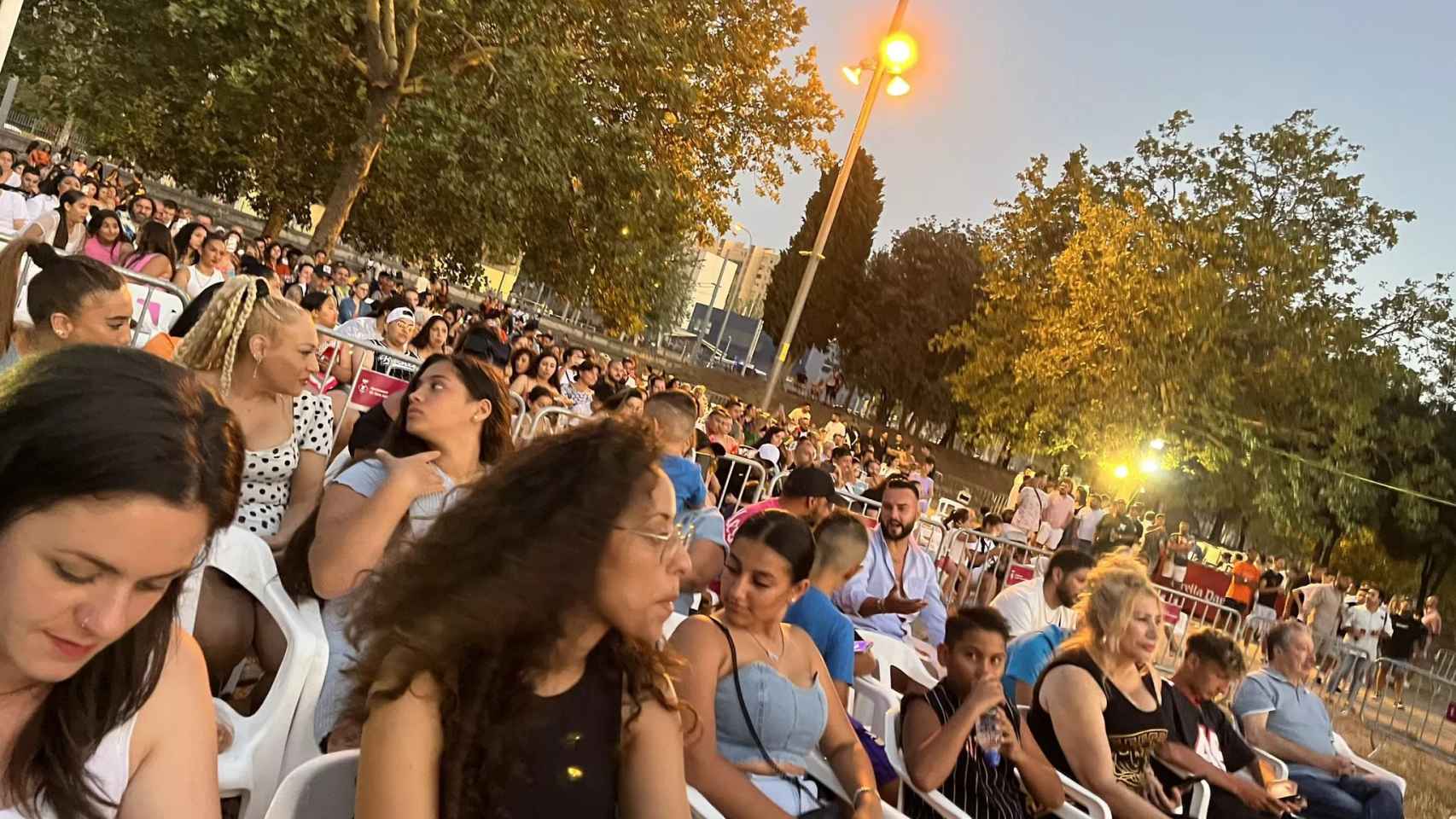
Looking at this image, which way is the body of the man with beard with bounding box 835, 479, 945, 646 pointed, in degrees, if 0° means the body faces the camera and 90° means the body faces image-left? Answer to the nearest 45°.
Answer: approximately 0°

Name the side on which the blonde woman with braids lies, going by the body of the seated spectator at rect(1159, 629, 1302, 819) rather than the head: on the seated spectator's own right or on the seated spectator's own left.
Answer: on the seated spectator's own right

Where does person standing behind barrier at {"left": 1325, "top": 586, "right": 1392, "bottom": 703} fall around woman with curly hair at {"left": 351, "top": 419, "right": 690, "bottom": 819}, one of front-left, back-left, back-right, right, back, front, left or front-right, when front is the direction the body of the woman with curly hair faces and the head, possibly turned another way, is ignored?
left

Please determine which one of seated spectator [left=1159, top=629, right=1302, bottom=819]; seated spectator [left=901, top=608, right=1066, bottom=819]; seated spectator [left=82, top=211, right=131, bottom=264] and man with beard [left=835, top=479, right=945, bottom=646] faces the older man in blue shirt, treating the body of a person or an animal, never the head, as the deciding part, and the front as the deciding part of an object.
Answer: seated spectator [left=82, top=211, right=131, bottom=264]

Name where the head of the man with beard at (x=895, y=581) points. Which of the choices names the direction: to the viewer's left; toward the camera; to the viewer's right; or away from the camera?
toward the camera

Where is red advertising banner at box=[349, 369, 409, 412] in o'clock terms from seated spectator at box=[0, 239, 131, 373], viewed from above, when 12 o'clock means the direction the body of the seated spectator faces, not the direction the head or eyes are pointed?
The red advertising banner is roughly at 10 o'clock from the seated spectator.

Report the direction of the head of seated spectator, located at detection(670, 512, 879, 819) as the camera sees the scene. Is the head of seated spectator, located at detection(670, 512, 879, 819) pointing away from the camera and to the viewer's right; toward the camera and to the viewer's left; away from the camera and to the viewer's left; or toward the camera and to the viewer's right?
toward the camera and to the viewer's left

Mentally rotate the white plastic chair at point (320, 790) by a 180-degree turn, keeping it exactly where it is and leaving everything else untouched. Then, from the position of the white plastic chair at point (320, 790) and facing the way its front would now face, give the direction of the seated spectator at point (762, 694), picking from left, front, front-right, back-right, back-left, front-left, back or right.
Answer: right

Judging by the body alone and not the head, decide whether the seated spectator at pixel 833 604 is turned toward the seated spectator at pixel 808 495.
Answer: no

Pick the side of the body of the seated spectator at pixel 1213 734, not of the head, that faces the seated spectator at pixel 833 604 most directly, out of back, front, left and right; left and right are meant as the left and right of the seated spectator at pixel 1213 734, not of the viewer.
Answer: right

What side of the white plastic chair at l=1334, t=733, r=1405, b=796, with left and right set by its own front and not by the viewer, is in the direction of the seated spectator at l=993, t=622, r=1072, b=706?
right

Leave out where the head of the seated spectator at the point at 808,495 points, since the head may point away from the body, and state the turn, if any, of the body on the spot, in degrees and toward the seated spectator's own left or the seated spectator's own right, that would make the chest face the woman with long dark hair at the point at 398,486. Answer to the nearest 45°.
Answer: approximately 135° to the seated spectator's own right

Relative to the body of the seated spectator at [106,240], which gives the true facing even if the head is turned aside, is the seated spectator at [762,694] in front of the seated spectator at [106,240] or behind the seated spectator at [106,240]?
in front

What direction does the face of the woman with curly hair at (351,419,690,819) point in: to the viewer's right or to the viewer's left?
to the viewer's right

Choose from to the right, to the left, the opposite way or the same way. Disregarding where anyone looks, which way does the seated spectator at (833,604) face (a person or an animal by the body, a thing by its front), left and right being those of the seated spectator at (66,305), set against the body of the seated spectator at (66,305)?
the same way

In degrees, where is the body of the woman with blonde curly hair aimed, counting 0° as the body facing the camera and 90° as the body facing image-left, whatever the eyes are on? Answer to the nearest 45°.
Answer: approximately 315°

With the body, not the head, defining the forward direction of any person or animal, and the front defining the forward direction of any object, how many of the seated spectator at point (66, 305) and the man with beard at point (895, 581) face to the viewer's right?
1
